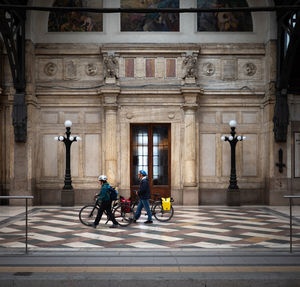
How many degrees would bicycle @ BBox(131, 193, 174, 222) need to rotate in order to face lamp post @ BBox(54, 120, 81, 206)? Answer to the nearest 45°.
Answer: approximately 45° to its right

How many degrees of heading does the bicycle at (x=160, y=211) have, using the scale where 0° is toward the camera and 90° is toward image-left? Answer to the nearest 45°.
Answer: approximately 90°

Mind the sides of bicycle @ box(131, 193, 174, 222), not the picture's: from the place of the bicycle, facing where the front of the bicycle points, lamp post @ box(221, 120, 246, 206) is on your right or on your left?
on your right
